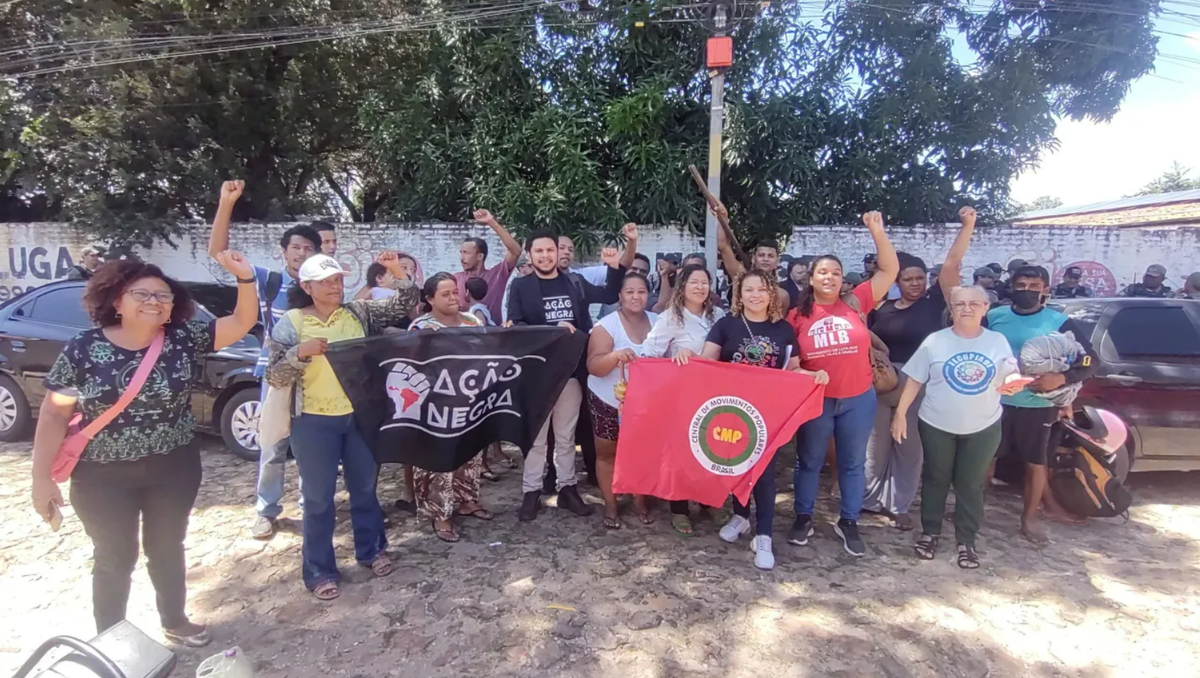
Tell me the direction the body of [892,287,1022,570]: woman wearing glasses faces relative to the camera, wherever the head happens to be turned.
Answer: toward the camera

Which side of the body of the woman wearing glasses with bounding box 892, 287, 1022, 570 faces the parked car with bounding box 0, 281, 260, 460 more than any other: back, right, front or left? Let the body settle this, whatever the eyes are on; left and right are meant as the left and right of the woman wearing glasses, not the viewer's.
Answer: right

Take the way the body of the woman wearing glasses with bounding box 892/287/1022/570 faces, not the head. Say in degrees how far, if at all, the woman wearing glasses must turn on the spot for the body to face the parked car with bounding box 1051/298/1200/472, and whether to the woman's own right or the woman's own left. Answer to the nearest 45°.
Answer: approximately 135° to the woman's own left

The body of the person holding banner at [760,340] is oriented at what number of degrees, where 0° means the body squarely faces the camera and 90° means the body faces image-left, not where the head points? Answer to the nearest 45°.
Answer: approximately 0°

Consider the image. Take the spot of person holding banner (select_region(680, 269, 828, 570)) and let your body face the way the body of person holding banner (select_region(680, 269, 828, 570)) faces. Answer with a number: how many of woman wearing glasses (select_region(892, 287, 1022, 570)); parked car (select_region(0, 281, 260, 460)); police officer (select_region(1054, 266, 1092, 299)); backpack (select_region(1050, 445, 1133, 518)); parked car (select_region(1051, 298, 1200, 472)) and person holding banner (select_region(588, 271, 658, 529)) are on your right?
2

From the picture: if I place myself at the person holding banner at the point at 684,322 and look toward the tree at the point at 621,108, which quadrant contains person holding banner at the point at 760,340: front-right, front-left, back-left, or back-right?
back-right

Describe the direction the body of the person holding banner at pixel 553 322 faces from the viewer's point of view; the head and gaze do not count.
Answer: toward the camera

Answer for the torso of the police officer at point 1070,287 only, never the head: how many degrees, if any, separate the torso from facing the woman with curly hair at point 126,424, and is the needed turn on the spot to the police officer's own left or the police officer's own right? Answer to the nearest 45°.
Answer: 0° — they already face them

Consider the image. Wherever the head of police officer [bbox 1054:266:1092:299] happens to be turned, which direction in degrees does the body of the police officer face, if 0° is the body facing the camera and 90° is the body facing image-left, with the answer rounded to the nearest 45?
approximately 0°

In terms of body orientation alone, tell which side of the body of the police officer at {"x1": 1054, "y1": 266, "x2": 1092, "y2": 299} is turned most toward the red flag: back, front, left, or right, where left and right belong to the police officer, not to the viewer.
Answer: front
